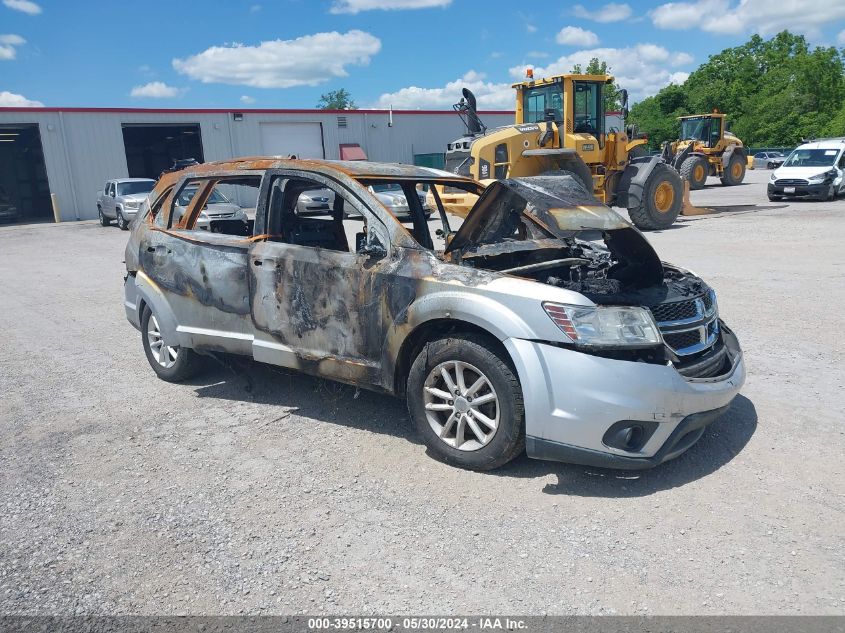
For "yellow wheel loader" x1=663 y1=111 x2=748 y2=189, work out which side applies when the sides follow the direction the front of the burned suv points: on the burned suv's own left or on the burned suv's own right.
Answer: on the burned suv's own left

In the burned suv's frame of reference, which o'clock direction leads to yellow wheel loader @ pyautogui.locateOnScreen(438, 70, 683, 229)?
The yellow wheel loader is roughly at 8 o'clock from the burned suv.

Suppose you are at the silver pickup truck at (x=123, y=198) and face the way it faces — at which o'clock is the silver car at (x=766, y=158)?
the silver car at (x=766, y=158) is roughly at 10 o'clock from the silver pickup truck at (x=123, y=198).

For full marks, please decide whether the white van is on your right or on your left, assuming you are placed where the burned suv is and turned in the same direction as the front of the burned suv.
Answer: on your left

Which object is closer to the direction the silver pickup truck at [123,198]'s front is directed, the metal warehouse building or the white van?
the white van

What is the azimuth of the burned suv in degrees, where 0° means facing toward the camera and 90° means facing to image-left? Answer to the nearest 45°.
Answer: approximately 315°

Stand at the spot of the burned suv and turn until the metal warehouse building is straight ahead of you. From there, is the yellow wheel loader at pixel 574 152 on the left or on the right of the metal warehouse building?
right

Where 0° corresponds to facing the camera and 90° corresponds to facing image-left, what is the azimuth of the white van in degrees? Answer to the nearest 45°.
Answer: approximately 45°
